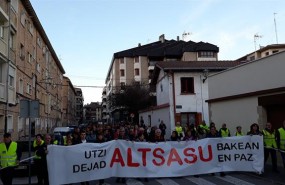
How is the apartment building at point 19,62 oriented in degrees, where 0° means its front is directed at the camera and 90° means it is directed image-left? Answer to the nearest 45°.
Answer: approximately 270°

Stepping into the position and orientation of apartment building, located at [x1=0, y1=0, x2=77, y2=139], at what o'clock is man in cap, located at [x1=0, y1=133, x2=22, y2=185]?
The man in cap is roughly at 3 o'clock from the apartment building.

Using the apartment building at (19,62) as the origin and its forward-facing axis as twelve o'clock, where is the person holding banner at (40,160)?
The person holding banner is roughly at 3 o'clock from the apartment building.

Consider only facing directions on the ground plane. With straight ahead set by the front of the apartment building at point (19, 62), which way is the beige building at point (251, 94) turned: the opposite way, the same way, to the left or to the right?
the opposite way

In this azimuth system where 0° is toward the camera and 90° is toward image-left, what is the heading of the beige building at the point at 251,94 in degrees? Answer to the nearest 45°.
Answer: approximately 45°

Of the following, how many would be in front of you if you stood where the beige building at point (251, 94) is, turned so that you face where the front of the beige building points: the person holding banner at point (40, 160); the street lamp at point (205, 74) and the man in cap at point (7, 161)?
2

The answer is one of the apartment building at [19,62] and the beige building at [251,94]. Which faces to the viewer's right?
the apartment building

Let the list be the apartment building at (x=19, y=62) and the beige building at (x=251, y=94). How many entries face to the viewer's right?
1

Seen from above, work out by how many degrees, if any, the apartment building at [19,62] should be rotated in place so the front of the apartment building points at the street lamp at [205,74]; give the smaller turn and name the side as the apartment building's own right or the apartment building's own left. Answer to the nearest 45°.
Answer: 0° — it already faces it
